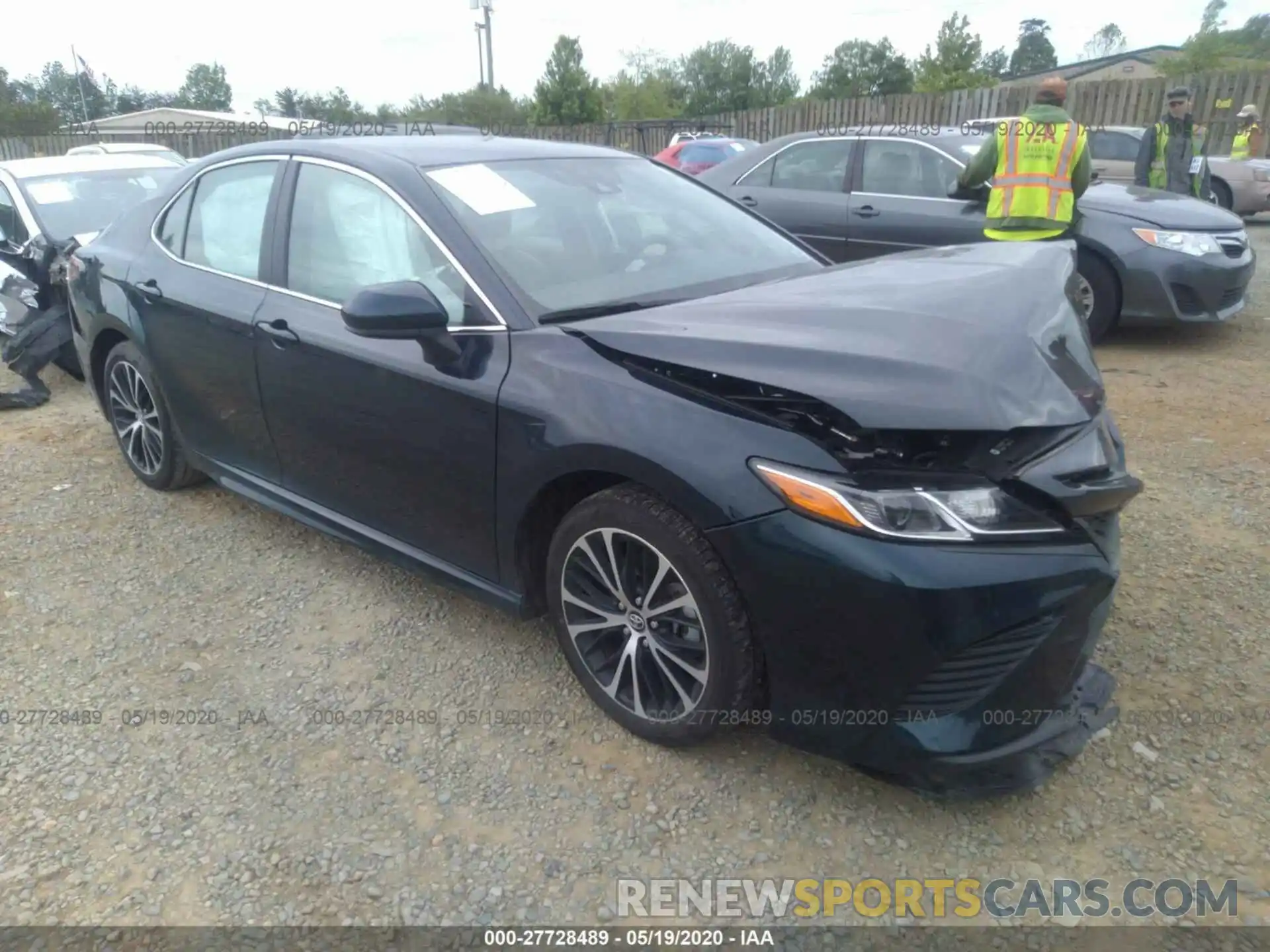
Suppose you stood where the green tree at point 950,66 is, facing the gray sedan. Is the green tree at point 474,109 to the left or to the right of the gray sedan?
right

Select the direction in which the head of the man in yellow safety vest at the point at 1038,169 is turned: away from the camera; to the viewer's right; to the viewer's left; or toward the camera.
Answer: away from the camera

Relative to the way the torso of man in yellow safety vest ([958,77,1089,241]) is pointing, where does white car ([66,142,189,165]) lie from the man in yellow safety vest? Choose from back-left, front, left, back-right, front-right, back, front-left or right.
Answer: left

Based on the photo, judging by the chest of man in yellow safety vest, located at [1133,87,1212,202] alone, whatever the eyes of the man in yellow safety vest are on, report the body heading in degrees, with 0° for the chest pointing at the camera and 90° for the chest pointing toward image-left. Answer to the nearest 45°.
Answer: approximately 0°

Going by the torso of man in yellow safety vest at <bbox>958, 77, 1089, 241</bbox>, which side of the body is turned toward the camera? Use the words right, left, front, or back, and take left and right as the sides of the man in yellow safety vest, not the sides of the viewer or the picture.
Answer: back

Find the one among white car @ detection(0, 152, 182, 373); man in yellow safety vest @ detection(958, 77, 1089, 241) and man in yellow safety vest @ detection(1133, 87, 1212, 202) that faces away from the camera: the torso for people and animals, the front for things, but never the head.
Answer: man in yellow safety vest @ detection(958, 77, 1089, 241)

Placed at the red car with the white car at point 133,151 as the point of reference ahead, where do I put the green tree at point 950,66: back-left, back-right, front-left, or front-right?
back-right

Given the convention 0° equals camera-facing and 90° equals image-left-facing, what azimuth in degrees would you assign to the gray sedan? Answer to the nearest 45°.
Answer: approximately 315°
